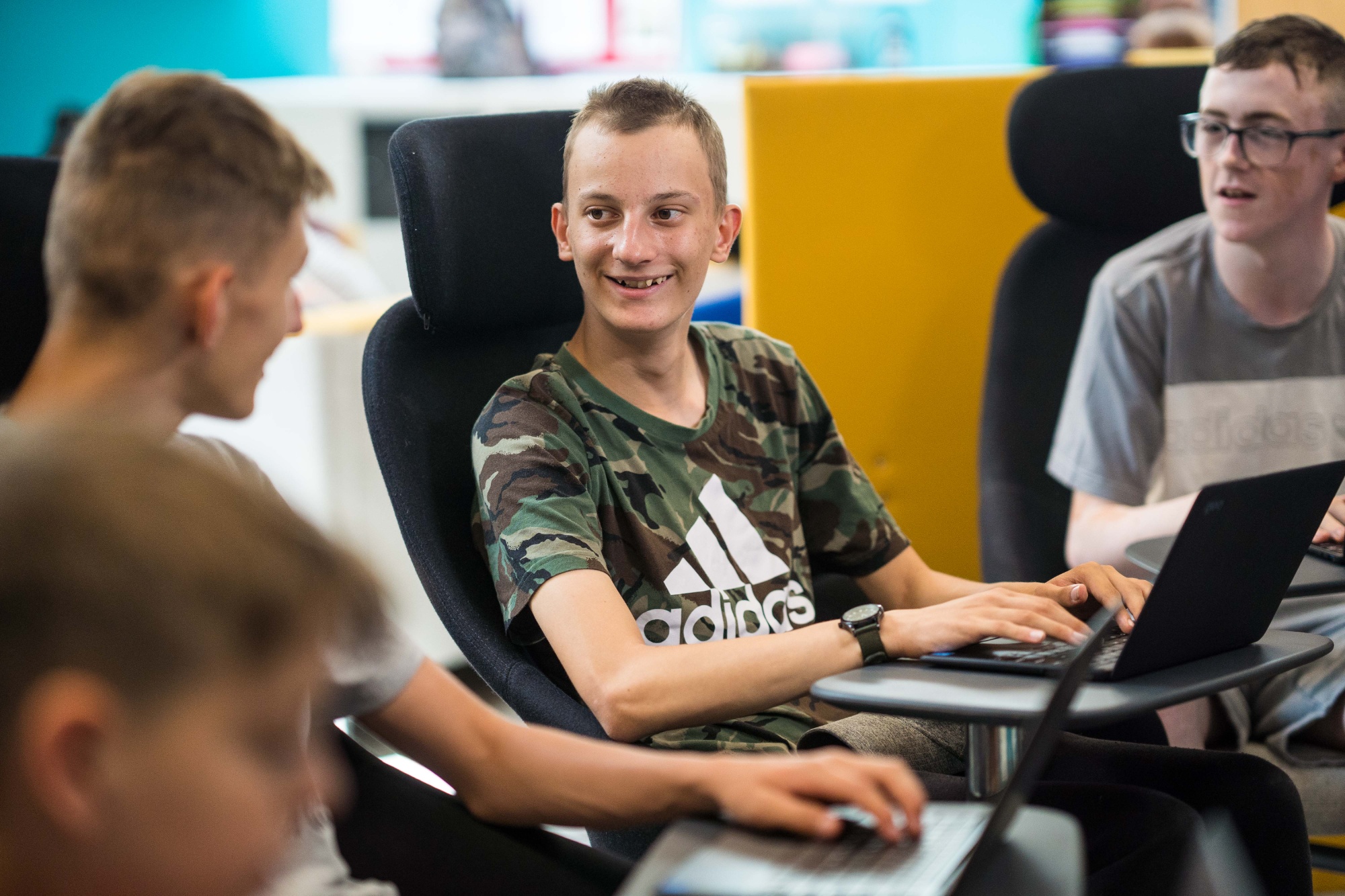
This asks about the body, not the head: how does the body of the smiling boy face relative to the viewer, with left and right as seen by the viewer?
facing the viewer and to the right of the viewer

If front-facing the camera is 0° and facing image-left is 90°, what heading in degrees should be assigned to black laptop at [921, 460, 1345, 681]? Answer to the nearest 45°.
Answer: approximately 135°

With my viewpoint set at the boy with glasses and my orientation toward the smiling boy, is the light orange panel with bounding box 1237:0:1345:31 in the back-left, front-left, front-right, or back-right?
back-right

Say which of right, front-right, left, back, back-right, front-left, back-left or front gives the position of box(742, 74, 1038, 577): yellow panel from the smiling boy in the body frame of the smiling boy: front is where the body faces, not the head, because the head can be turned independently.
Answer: back-left

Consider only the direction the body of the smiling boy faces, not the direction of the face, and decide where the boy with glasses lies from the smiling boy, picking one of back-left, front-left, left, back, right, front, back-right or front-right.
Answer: left

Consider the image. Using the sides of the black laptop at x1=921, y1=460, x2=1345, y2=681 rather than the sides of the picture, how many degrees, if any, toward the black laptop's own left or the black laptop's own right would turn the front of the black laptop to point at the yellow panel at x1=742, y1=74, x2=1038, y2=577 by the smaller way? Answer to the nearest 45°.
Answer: approximately 45° to the black laptop's own right

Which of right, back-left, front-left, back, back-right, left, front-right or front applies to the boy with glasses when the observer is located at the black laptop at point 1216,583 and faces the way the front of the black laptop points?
front-right

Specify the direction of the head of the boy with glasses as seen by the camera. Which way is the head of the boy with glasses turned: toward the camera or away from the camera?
toward the camera

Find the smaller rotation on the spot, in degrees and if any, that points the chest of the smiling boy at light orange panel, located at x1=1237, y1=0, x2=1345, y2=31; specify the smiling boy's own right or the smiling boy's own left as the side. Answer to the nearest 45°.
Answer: approximately 90° to the smiling boy's own left
